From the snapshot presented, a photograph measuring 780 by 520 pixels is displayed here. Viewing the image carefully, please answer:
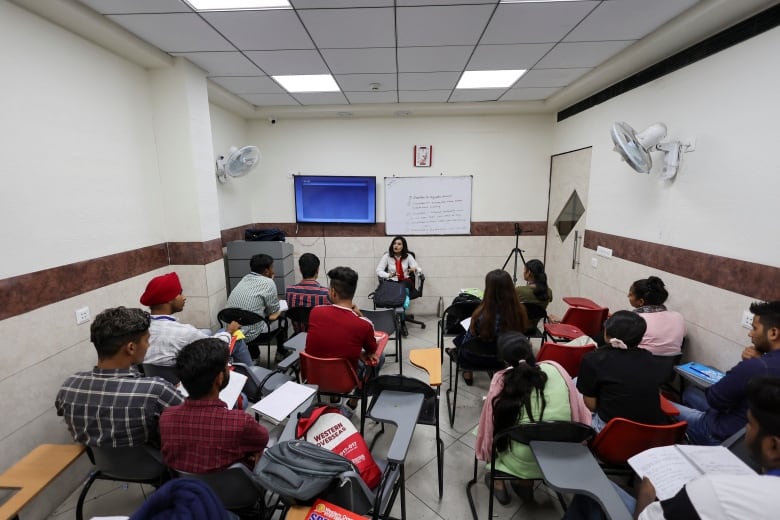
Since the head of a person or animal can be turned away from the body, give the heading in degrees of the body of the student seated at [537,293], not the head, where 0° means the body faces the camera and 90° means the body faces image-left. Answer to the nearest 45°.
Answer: approximately 135°

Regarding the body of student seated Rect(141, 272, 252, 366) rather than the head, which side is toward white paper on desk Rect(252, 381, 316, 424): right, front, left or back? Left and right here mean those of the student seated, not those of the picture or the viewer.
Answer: right

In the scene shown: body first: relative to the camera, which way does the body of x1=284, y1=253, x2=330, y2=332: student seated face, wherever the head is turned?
away from the camera

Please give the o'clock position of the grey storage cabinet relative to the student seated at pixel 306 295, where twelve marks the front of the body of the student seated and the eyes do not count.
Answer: The grey storage cabinet is roughly at 11 o'clock from the student seated.

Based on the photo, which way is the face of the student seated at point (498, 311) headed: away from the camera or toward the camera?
away from the camera

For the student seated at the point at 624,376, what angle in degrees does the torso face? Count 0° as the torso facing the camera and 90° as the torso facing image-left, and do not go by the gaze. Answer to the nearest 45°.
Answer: approximately 180°

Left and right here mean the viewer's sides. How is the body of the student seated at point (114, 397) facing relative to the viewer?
facing away from the viewer and to the right of the viewer

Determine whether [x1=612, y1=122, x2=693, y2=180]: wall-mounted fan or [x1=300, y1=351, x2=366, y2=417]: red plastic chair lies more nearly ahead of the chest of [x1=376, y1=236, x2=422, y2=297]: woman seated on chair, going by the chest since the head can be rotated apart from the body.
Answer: the red plastic chair
